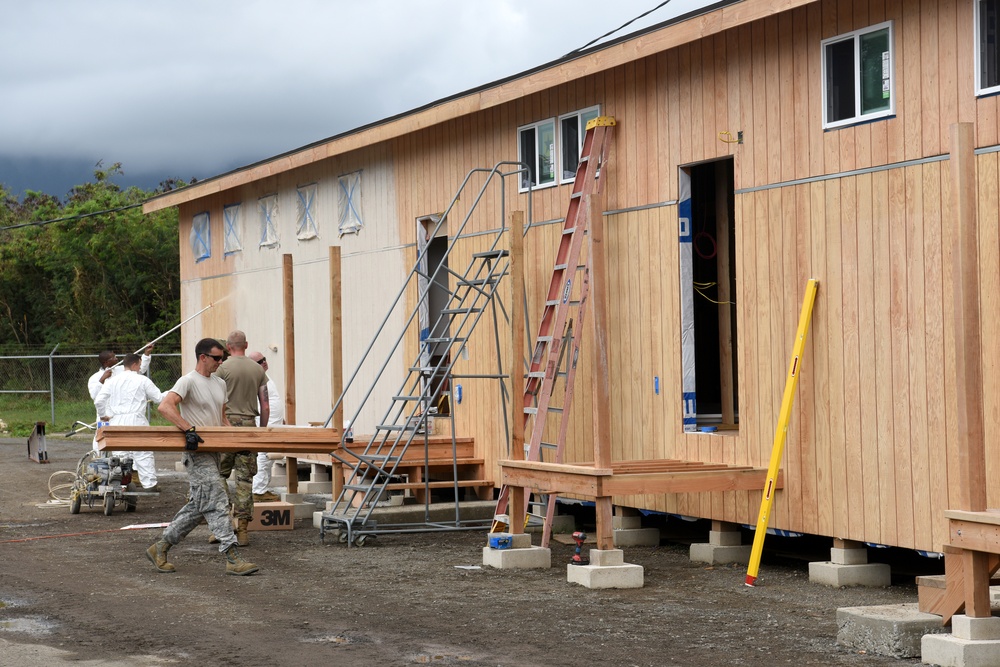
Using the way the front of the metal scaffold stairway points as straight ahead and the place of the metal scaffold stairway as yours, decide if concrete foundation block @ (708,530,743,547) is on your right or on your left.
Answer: on your left

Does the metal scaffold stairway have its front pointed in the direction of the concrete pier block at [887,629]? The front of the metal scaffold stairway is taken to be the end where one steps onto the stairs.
no

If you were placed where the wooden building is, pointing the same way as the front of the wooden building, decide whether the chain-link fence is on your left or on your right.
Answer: on your right

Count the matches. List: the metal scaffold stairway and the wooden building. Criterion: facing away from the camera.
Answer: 0

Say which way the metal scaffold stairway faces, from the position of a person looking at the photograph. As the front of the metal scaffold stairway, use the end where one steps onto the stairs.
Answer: facing the viewer and to the left of the viewer

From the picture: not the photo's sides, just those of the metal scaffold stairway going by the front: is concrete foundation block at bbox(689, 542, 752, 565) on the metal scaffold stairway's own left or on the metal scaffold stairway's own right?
on the metal scaffold stairway's own left

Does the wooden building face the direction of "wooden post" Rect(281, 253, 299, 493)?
no

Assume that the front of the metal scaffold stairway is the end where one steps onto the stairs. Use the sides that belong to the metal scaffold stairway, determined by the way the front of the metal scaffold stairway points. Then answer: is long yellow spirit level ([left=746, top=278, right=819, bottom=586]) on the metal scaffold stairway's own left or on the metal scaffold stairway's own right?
on the metal scaffold stairway's own left

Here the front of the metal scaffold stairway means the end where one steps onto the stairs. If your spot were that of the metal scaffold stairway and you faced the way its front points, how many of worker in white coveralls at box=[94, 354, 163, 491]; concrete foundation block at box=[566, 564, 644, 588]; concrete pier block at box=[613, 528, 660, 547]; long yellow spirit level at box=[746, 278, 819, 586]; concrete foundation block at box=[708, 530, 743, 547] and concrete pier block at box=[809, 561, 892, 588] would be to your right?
1

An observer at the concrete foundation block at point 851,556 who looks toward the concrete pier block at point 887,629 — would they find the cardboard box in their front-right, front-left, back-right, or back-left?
back-right

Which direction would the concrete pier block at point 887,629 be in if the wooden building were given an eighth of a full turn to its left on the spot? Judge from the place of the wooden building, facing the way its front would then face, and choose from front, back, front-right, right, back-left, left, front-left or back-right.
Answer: front

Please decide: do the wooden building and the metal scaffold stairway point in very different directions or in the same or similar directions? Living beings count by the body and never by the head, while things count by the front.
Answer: same or similar directions
